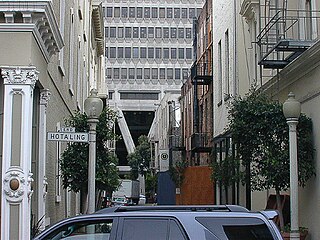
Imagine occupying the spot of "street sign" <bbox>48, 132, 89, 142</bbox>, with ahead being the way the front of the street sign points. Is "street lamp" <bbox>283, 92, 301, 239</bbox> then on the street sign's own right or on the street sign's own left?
on the street sign's own left

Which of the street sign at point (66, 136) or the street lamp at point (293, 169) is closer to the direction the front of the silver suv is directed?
the street sign

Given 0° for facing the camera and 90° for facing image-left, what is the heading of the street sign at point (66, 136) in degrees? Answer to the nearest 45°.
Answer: approximately 0°

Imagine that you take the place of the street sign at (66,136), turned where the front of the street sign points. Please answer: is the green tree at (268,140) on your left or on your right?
on your left

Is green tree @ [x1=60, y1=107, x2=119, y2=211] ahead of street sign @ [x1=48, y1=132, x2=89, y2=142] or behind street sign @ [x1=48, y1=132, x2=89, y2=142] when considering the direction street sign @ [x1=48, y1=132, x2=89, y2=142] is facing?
behind
